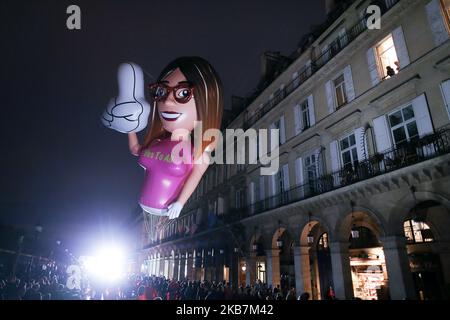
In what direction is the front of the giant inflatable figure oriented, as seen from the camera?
facing the viewer and to the left of the viewer
